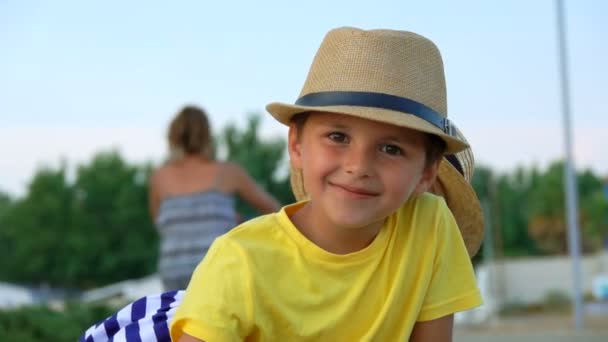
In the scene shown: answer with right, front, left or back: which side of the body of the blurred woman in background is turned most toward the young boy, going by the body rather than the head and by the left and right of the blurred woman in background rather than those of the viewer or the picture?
back

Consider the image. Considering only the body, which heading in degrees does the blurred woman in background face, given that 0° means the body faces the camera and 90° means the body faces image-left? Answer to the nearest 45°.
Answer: approximately 180°

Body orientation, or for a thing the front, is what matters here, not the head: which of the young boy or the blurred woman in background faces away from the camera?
the blurred woman in background

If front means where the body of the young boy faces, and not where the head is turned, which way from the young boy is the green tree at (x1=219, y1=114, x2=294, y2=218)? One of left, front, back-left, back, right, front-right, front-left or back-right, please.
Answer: back

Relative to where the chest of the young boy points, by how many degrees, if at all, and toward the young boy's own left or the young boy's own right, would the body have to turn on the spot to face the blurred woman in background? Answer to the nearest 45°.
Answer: approximately 180°

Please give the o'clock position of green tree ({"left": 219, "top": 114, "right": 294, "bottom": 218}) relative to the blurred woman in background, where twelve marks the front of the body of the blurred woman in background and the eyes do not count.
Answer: The green tree is roughly at 12 o'clock from the blurred woman in background.

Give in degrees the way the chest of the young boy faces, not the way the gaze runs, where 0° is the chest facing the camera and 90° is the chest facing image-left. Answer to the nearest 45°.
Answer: approximately 0°

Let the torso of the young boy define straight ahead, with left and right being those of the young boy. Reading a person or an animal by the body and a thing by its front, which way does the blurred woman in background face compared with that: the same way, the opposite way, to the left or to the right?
the opposite way

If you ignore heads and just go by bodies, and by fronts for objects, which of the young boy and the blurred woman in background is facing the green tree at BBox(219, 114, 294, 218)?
the blurred woman in background

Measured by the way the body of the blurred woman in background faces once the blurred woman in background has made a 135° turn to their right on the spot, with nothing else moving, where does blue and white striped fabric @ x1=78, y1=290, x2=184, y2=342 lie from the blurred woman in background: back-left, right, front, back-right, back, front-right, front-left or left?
front-right

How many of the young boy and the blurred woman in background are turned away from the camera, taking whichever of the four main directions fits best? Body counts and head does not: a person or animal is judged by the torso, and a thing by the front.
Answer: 1

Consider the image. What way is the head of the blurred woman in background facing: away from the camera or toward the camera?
away from the camera
